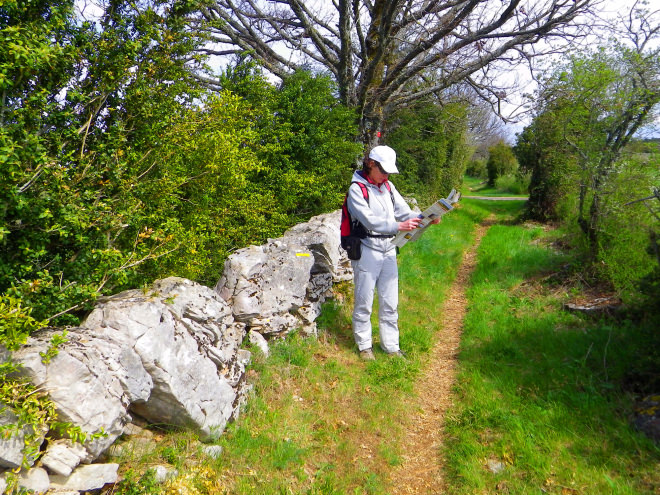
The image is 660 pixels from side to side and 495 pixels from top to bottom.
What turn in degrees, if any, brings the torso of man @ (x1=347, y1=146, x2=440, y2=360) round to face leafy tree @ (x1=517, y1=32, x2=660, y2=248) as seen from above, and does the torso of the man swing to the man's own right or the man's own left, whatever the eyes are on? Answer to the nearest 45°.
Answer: approximately 90° to the man's own left

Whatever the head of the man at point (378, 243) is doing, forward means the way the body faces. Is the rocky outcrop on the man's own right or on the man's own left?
on the man's own right

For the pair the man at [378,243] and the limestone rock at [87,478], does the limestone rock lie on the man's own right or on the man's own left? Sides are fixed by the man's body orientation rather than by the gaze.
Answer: on the man's own right

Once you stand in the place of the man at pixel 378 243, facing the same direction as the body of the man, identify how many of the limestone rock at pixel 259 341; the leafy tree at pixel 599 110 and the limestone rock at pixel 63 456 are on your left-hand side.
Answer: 1

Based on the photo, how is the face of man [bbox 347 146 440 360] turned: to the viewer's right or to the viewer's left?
to the viewer's right

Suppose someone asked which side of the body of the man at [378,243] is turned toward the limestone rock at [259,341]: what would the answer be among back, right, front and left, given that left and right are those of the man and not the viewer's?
right

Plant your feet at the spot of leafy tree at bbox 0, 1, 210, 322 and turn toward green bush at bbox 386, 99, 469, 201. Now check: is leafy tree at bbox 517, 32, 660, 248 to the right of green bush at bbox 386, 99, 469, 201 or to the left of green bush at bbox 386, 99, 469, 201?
right

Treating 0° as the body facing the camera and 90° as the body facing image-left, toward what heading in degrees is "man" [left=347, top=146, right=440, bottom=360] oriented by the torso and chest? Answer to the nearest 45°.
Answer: approximately 315°

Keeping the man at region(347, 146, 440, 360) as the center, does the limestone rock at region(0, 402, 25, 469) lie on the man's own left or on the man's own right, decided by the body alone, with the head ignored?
on the man's own right
